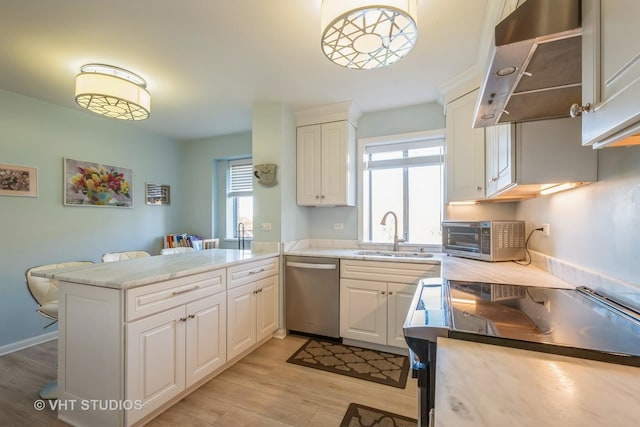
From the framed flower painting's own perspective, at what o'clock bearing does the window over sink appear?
The window over sink is roughly at 12 o'clock from the framed flower painting.

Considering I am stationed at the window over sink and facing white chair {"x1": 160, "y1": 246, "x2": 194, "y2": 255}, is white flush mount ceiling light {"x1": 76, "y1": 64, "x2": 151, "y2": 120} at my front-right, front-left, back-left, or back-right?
front-left

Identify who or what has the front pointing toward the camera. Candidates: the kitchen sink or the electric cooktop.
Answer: the kitchen sink

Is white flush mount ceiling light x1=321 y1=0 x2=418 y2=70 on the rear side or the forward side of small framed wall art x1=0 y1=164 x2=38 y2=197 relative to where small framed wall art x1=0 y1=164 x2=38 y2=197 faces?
on the forward side

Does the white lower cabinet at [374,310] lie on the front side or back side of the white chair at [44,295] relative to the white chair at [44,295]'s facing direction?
on the front side

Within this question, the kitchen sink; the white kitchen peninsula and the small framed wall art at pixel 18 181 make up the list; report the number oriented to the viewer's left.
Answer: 0

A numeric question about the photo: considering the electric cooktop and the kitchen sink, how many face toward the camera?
1

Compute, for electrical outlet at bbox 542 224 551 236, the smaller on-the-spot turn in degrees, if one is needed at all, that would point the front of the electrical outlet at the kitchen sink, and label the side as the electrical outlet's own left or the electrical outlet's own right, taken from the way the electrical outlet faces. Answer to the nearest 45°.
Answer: approximately 45° to the electrical outlet's own right

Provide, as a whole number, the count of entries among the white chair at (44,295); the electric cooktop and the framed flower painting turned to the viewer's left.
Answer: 1

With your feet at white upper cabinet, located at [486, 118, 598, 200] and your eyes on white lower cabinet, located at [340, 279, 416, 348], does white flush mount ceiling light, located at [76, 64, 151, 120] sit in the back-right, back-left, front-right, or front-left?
front-left

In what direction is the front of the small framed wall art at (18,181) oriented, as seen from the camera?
facing the viewer and to the right of the viewer

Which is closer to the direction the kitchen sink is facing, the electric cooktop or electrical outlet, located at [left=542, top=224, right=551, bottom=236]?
the electric cooktop

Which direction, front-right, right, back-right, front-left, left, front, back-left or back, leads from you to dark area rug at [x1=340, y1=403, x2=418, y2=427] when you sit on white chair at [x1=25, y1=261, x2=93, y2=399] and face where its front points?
front

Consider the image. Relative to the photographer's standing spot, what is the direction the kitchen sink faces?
facing the viewer

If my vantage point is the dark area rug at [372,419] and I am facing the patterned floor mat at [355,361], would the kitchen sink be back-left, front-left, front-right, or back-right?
front-right

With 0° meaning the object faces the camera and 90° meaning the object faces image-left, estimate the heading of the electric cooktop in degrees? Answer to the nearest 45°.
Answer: approximately 90°

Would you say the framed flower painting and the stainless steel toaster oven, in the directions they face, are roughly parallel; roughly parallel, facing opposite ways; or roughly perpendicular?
roughly parallel, facing opposite ways

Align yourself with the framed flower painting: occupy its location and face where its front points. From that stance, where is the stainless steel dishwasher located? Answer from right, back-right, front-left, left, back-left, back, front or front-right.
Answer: front
